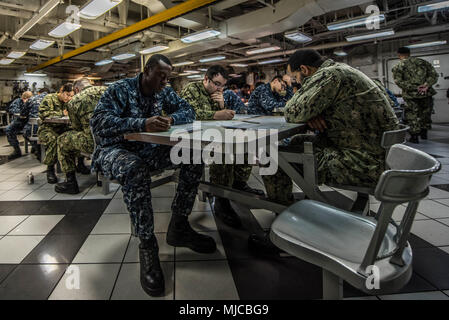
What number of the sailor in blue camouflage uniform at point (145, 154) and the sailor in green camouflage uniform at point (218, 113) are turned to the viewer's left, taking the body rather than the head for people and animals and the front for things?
0

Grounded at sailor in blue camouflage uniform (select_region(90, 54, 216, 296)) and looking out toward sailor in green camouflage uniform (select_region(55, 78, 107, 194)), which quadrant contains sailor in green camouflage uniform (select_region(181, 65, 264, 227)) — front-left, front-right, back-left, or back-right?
front-right

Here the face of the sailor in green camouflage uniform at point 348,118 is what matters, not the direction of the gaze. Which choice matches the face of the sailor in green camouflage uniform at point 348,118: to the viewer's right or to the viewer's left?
to the viewer's left

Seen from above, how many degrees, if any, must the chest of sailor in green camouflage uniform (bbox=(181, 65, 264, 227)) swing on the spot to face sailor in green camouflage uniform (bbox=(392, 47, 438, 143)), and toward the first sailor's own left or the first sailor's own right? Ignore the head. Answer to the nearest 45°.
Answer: approximately 90° to the first sailor's own left

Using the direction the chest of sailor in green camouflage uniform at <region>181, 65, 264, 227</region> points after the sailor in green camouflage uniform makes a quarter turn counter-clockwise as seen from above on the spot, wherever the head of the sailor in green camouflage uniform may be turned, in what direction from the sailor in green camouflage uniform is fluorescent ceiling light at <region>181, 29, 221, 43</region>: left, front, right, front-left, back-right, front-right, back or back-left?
front-left

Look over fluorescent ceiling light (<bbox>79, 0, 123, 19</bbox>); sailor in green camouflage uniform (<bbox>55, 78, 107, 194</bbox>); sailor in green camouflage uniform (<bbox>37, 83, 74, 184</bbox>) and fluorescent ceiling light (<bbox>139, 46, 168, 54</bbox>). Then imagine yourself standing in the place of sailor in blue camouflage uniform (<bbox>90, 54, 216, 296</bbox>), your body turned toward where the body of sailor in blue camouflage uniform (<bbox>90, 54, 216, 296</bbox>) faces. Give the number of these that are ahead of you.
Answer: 0

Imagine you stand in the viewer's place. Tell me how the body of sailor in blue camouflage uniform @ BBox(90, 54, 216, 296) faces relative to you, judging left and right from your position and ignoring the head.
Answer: facing the viewer and to the right of the viewer

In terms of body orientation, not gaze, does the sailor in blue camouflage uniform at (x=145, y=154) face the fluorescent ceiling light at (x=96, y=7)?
no

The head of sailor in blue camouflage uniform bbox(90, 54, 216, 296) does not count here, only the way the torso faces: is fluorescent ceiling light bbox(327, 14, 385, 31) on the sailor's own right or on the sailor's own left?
on the sailor's own left

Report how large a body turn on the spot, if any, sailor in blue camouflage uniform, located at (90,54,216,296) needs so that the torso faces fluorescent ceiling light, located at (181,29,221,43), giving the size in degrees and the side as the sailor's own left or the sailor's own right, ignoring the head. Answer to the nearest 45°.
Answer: approximately 135° to the sailor's own left

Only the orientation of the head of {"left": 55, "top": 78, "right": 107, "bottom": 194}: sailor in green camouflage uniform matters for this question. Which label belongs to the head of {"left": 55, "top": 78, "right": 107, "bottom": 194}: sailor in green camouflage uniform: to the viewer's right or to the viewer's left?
to the viewer's left

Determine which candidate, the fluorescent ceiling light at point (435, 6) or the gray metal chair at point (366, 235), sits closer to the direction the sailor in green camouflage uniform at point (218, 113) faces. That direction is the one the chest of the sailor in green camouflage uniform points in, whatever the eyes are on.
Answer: the gray metal chair

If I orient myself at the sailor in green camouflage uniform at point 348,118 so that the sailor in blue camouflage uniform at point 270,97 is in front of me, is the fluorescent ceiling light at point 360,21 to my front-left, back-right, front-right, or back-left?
front-right
